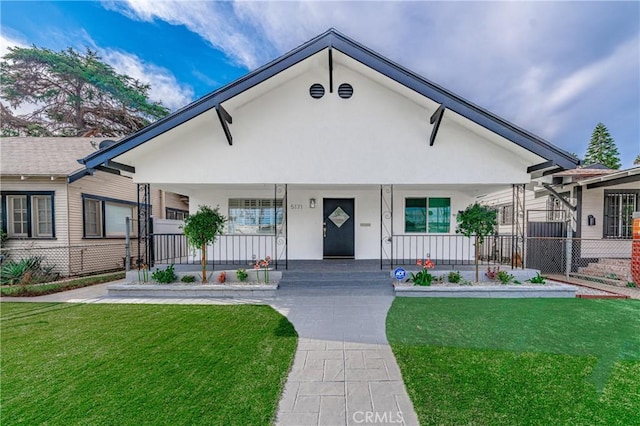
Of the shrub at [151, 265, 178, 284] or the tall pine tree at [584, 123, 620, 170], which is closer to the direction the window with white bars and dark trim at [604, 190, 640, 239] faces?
the shrub

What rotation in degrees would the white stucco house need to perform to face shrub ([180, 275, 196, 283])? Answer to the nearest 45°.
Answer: approximately 90° to its right

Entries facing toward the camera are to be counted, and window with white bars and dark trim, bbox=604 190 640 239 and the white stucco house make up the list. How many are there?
2

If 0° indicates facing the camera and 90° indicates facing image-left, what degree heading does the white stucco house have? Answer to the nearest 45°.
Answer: approximately 0°

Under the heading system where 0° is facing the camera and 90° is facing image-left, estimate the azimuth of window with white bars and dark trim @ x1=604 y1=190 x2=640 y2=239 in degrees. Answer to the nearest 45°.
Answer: approximately 0°

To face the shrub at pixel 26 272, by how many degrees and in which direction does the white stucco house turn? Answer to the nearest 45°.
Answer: approximately 90° to its right

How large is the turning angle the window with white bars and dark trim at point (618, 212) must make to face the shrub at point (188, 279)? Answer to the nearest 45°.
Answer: approximately 45° to its right

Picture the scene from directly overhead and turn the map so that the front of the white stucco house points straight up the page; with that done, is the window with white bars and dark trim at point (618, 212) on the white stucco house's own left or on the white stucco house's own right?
on the white stucco house's own left

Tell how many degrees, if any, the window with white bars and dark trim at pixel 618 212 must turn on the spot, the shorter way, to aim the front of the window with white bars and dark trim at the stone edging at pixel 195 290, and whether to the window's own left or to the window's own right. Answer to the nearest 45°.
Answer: approximately 45° to the window's own right
